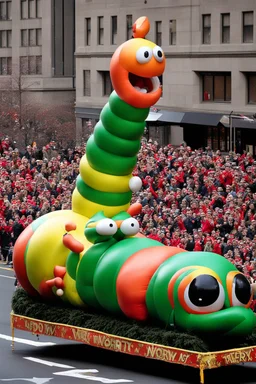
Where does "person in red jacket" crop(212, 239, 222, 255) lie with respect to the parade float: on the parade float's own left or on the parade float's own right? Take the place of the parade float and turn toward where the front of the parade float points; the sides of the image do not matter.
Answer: on the parade float's own left

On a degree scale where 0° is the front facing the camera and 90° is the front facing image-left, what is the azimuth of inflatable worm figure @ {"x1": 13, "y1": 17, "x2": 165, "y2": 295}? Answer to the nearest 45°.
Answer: approximately 315°

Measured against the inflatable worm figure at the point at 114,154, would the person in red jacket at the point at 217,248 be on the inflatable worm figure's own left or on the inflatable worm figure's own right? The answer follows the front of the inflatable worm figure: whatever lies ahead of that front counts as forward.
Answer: on the inflatable worm figure's own left

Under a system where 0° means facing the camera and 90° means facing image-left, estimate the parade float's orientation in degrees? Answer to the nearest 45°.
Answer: approximately 315°
